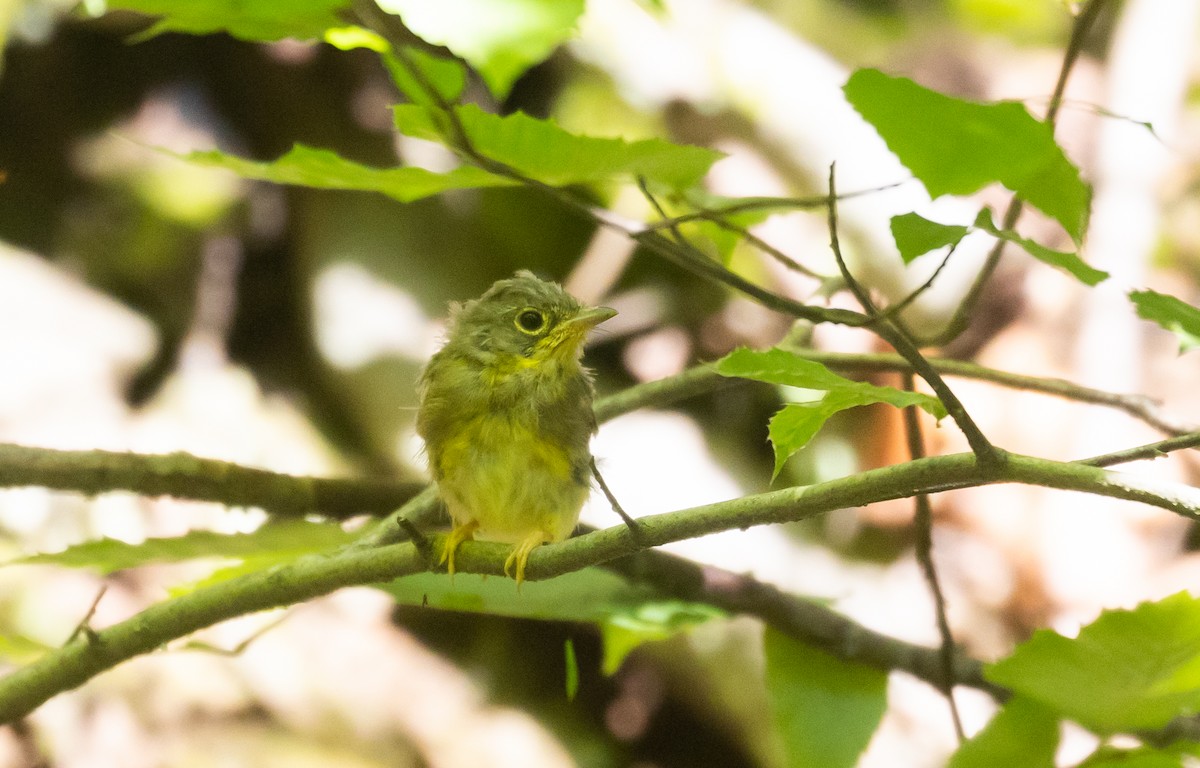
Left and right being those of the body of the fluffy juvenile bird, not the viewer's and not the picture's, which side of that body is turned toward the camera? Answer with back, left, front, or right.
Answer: front

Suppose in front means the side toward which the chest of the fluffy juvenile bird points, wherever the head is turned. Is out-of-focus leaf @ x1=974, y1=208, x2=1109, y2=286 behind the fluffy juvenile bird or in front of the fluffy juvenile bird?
in front

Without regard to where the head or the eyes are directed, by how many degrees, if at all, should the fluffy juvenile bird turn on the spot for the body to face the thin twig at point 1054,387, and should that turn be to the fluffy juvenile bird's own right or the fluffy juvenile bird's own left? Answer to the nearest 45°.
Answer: approximately 45° to the fluffy juvenile bird's own left
